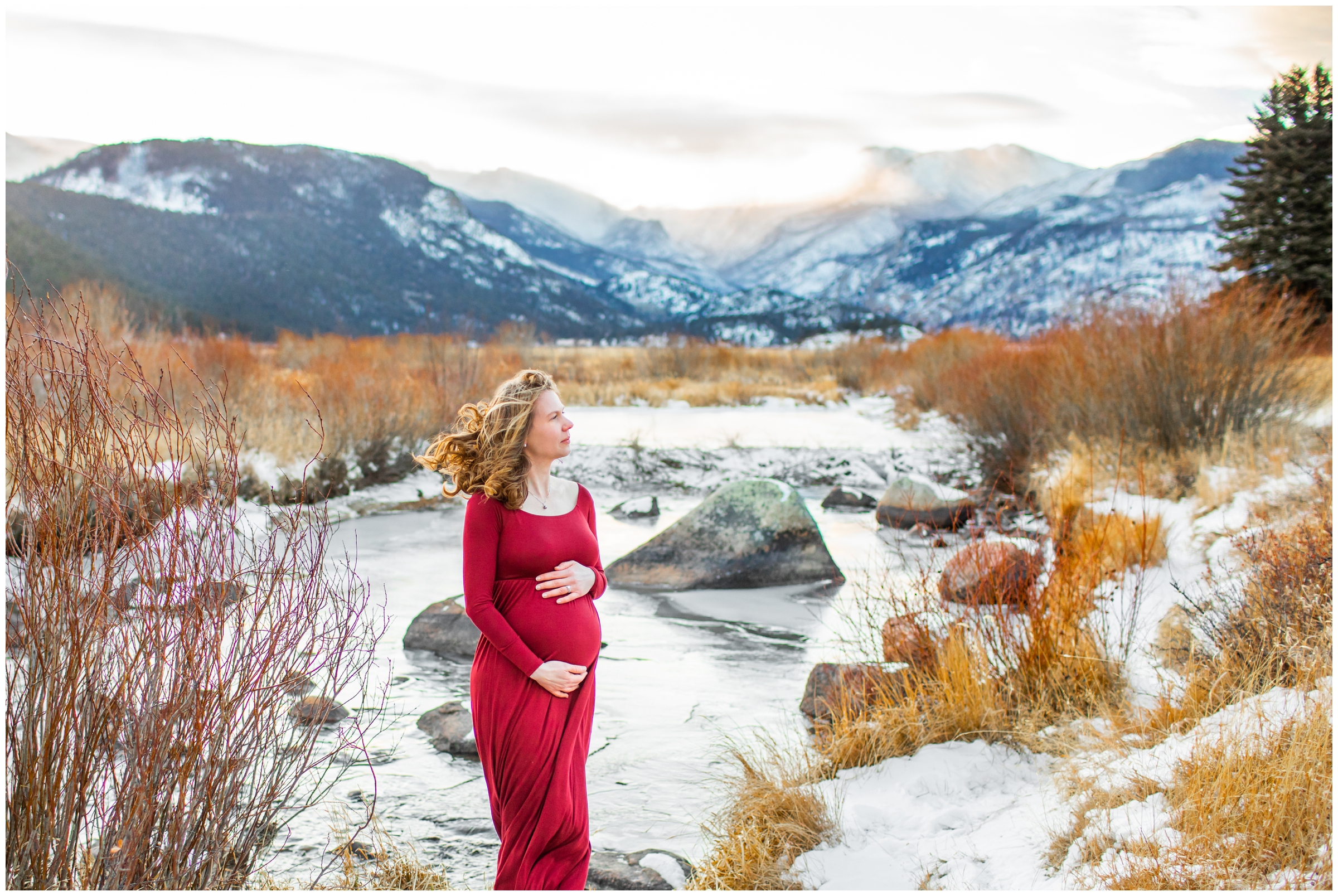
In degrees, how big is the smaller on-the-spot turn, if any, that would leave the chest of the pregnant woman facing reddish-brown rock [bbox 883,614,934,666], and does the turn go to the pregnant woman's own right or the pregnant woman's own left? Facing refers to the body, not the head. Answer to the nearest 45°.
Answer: approximately 90° to the pregnant woman's own left

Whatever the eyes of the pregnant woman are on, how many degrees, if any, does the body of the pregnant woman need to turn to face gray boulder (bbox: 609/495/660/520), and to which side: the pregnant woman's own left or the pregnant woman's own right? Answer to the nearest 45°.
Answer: approximately 135° to the pregnant woman's own left

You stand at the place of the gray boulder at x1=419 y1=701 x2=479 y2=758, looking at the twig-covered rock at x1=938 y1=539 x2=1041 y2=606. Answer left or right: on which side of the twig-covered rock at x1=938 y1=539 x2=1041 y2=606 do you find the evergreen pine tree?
left

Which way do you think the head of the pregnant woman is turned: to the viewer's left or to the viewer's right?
to the viewer's right

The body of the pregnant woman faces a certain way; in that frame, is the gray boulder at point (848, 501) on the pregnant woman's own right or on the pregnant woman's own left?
on the pregnant woman's own left

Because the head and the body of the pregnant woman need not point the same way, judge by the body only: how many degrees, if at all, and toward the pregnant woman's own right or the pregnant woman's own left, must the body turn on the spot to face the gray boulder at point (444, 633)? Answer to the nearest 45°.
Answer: approximately 135° to the pregnant woman's own left

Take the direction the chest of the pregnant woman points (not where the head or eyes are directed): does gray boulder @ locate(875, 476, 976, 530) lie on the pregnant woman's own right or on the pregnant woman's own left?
on the pregnant woman's own left

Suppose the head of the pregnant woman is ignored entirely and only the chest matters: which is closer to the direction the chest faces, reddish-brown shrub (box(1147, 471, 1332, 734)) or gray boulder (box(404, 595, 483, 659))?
the reddish-brown shrub

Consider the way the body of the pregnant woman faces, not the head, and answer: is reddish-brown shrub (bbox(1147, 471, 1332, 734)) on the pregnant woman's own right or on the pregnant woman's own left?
on the pregnant woman's own left

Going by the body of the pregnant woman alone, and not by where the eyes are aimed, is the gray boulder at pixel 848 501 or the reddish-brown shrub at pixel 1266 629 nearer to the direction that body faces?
the reddish-brown shrub

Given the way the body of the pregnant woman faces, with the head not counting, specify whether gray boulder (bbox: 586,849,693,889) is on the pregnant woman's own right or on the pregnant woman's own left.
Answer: on the pregnant woman's own left

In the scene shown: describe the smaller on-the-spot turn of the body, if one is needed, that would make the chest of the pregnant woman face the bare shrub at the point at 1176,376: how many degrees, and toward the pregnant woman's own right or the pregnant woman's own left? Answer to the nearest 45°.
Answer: approximately 90° to the pregnant woman's own left

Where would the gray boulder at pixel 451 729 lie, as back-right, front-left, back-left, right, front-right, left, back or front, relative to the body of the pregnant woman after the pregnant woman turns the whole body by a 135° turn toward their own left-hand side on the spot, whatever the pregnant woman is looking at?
front

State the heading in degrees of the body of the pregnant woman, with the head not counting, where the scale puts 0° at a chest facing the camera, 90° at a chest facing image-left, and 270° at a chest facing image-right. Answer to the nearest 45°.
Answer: approximately 315°
